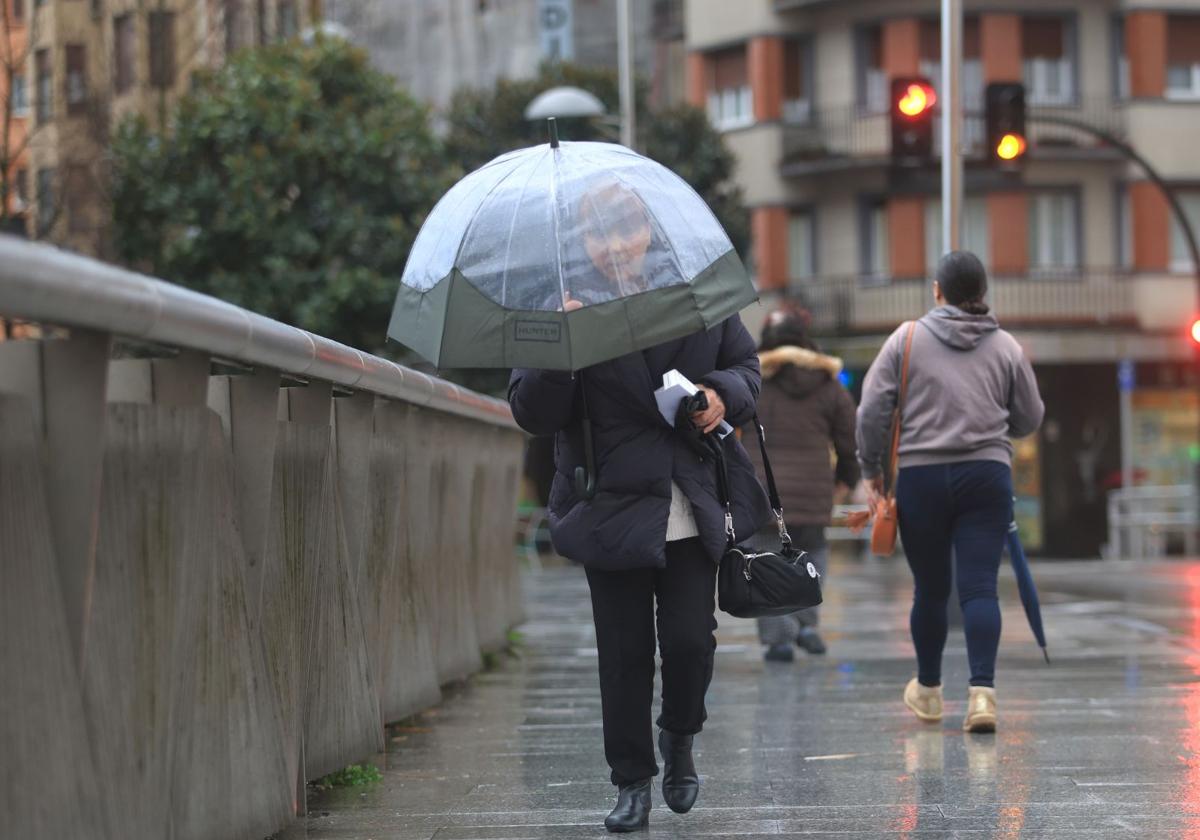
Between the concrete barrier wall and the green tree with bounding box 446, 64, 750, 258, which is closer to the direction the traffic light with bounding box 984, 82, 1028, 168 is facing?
the concrete barrier wall

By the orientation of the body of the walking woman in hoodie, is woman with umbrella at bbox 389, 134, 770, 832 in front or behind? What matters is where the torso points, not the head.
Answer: behind

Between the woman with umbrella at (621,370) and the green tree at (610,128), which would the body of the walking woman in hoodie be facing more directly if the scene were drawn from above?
the green tree

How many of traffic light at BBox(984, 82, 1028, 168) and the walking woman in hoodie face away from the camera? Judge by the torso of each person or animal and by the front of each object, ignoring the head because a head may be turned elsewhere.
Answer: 1

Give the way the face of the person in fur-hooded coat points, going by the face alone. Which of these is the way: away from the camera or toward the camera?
away from the camera

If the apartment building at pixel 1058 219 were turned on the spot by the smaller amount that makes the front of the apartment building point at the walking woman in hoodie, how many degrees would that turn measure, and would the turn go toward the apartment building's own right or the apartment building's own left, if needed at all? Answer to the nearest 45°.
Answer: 0° — it already faces them

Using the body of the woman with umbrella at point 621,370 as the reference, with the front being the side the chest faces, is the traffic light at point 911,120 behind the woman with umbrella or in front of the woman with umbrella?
behind

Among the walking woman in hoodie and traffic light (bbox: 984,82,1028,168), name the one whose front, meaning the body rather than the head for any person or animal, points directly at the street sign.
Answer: the walking woman in hoodie

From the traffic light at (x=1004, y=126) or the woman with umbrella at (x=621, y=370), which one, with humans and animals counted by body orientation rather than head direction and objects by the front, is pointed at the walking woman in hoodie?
the traffic light

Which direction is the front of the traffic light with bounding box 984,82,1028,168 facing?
toward the camera

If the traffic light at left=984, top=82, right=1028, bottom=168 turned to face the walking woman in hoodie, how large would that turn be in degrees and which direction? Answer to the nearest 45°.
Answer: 0° — it already faces them

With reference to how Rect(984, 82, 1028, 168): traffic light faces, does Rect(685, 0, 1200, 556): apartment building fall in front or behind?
behind

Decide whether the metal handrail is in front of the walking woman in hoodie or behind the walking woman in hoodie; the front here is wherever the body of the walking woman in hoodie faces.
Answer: behind

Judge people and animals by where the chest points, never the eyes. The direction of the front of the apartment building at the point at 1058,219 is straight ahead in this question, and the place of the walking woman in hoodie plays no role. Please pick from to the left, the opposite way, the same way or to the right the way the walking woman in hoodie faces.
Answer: the opposite way

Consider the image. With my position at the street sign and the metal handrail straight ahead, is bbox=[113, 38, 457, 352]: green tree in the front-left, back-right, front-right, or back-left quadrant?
front-right

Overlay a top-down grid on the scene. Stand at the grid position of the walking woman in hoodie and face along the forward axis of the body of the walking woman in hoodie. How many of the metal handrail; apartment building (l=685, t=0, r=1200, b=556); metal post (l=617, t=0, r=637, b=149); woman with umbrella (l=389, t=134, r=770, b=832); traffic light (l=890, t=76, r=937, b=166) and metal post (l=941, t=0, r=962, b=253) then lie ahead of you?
4

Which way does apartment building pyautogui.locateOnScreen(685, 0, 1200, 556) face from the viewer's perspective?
toward the camera

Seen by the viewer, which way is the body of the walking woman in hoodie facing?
away from the camera

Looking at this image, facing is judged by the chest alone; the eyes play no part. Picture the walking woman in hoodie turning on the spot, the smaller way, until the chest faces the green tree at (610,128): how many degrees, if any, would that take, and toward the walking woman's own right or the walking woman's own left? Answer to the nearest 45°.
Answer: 0° — they already face it

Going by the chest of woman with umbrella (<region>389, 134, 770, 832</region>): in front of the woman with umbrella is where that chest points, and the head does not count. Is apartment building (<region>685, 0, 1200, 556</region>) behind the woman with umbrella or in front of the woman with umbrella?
behind
